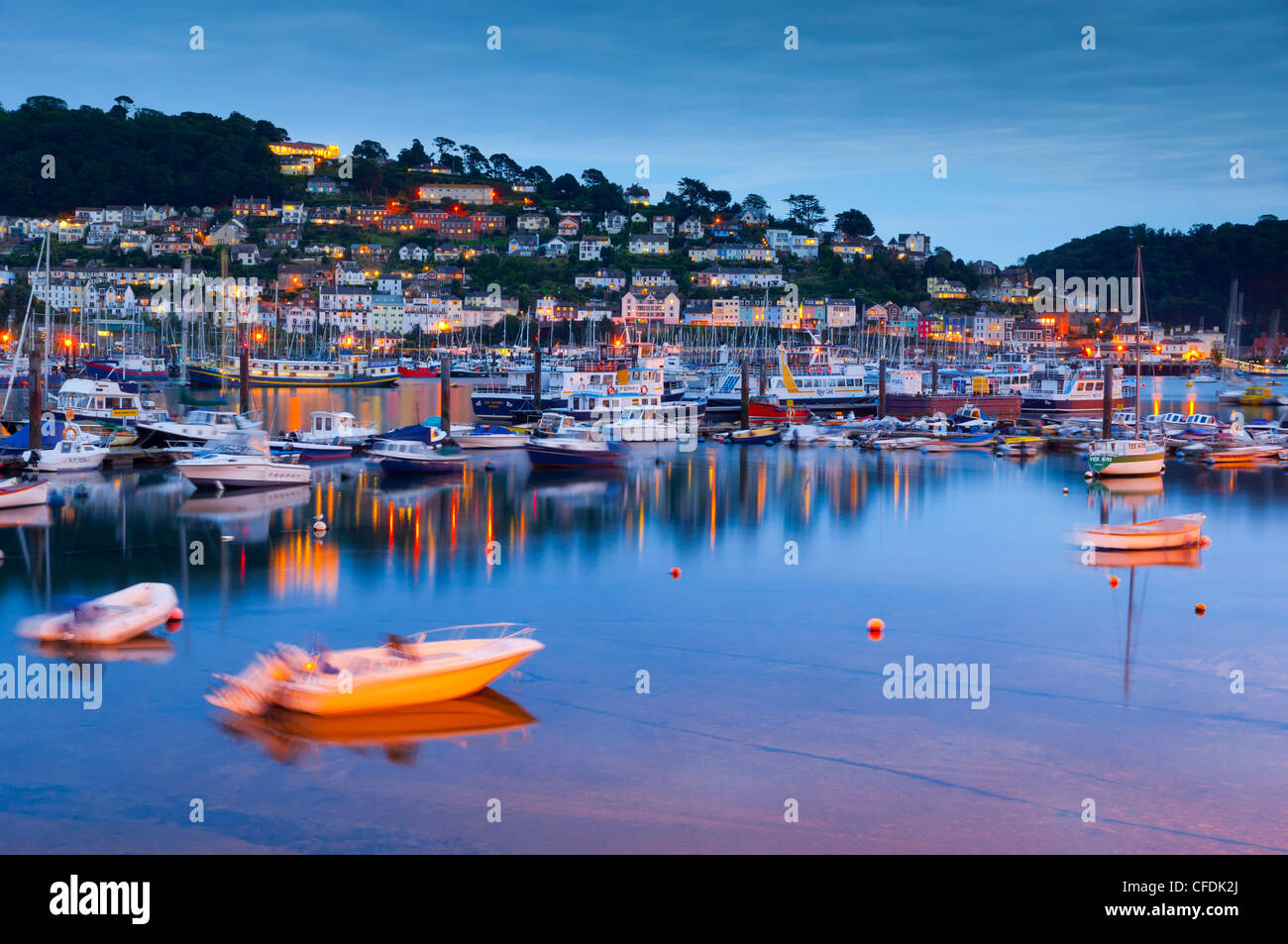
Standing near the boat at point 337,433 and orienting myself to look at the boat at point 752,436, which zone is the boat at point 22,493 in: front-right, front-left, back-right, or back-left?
back-right

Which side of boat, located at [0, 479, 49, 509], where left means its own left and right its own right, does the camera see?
right

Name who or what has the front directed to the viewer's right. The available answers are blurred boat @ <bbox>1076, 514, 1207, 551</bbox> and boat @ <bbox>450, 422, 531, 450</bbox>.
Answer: the blurred boat
